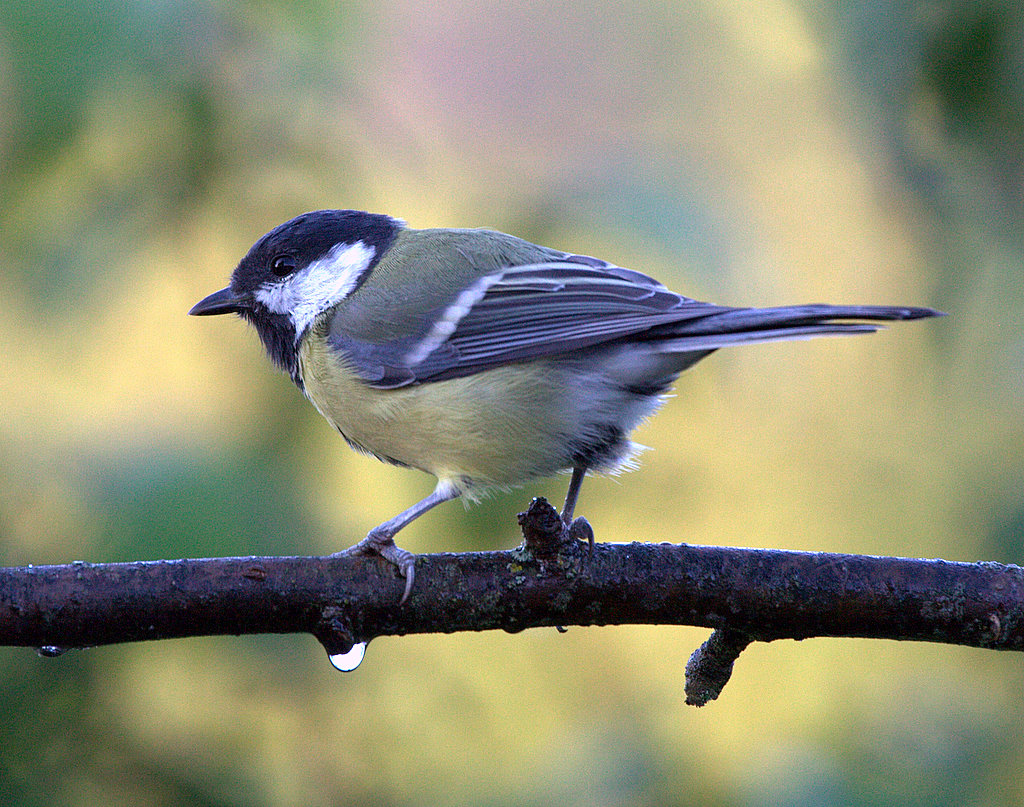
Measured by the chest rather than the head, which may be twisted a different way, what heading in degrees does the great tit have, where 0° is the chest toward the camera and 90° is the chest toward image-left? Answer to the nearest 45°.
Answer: approximately 90°
